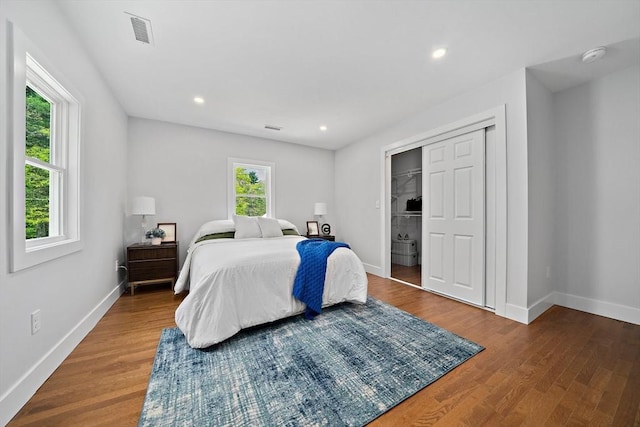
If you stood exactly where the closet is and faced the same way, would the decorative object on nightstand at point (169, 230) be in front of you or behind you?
in front

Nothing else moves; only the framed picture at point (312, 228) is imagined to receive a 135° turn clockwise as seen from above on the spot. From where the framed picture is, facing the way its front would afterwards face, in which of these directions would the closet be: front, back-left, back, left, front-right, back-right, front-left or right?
back

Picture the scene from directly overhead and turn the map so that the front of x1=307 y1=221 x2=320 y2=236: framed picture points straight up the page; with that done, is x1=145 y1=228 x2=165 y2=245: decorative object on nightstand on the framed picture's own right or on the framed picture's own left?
on the framed picture's own right

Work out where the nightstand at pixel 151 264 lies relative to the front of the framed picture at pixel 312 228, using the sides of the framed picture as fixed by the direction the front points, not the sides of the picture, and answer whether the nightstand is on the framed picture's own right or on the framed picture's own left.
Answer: on the framed picture's own right

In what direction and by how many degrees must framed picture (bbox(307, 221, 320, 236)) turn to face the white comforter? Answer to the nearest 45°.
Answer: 0° — it already faces it

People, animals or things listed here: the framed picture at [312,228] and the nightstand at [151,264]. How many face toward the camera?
2

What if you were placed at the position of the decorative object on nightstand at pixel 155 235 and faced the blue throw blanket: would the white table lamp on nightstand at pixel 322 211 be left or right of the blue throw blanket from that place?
left

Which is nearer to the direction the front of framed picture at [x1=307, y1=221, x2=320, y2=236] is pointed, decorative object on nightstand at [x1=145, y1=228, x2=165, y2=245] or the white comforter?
the white comforter

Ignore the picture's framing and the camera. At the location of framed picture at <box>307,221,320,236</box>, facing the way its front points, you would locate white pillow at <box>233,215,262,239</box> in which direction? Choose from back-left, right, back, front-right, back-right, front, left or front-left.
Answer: front-right

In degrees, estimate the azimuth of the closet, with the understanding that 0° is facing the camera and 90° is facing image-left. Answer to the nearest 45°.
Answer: approximately 45°

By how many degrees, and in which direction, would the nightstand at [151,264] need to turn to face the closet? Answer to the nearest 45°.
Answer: approximately 45° to its left

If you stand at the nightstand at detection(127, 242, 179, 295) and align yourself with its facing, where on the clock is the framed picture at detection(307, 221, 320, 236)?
The framed picture is roughly at 9 o'clock from the nightstand.
